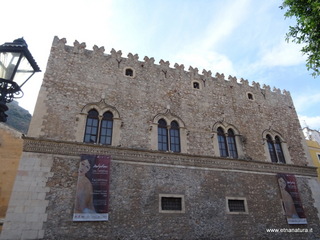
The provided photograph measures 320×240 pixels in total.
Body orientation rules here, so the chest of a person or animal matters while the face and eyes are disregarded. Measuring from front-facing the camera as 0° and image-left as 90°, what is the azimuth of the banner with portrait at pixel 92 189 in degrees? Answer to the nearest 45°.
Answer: approximately 0°

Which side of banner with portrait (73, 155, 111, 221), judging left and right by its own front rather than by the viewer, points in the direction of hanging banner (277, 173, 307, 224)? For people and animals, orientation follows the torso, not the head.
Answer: left

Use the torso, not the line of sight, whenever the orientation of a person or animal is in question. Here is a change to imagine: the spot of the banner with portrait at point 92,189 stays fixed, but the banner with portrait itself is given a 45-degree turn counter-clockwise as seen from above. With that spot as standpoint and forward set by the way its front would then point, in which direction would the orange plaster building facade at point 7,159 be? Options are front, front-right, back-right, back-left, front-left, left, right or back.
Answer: back-right
